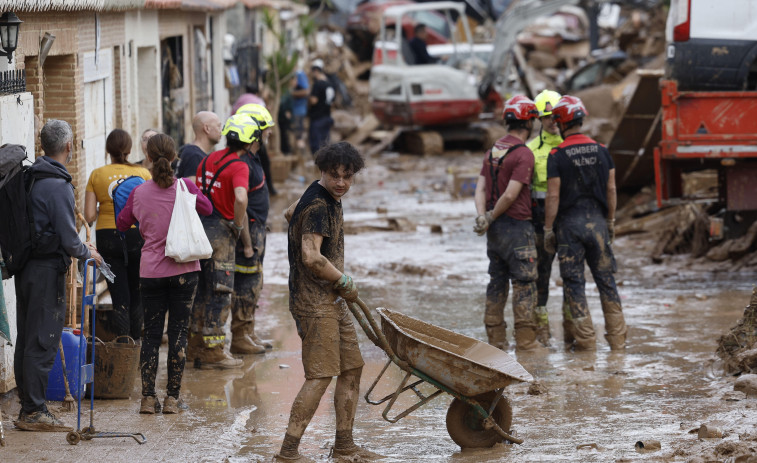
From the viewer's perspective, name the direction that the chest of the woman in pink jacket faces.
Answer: away from the camera

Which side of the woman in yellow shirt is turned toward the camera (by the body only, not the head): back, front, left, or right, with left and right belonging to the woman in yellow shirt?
back

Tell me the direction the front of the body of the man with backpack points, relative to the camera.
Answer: to the viewer's right

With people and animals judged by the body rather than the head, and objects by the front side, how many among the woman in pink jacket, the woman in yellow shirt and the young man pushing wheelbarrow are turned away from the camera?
2

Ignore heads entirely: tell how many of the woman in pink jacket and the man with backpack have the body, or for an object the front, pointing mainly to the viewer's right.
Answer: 1

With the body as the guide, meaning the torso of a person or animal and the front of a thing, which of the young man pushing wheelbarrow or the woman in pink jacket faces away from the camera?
the woman in pink jacket

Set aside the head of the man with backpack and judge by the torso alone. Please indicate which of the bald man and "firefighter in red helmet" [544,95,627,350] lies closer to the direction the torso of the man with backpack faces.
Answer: the firefighter in red helmet

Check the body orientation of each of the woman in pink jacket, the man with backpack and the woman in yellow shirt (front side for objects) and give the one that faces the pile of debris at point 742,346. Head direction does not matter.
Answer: the man with backpack

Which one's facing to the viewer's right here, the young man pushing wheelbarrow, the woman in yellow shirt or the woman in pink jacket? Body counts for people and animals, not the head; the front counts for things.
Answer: the young man pushing wheelbarrow

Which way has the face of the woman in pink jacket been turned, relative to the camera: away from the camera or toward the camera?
away from the camera
